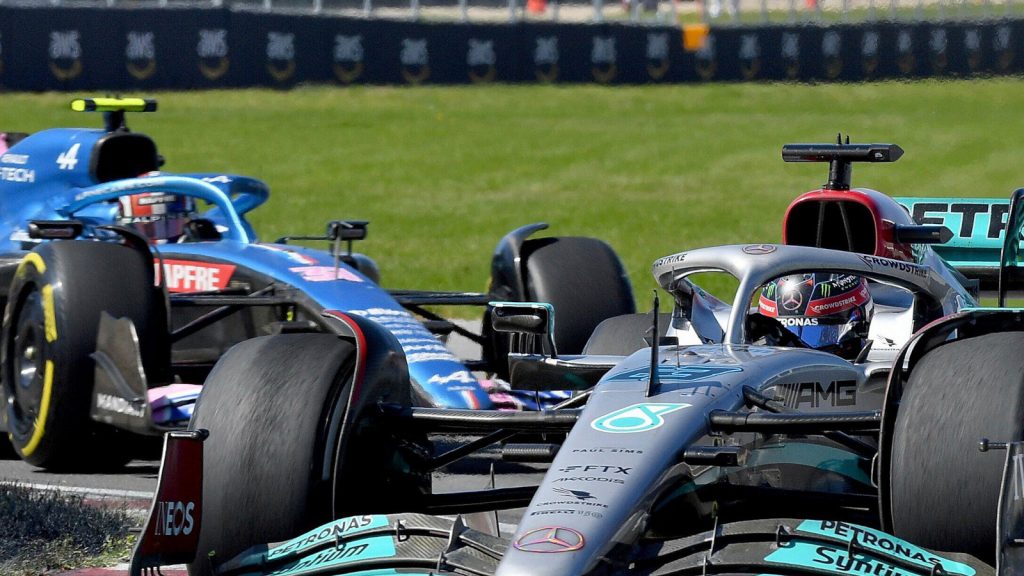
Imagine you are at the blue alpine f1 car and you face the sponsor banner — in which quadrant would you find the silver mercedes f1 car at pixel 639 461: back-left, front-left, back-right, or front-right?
back-right

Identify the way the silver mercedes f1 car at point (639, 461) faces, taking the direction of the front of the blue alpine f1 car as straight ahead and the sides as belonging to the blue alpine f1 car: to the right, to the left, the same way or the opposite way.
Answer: to the right

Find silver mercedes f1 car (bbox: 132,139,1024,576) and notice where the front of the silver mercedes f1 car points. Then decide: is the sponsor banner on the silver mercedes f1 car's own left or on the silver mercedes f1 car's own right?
on the silver mercedes f1 car's own right

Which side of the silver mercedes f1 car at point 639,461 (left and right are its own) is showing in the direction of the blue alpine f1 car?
right

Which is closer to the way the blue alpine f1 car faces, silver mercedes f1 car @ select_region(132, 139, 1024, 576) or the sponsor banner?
the silver mercedes f1 car

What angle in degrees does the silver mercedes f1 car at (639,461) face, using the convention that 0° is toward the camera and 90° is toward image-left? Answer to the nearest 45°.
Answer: approximately 45°

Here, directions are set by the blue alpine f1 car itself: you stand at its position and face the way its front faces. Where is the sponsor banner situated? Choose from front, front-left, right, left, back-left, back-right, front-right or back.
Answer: back-left
